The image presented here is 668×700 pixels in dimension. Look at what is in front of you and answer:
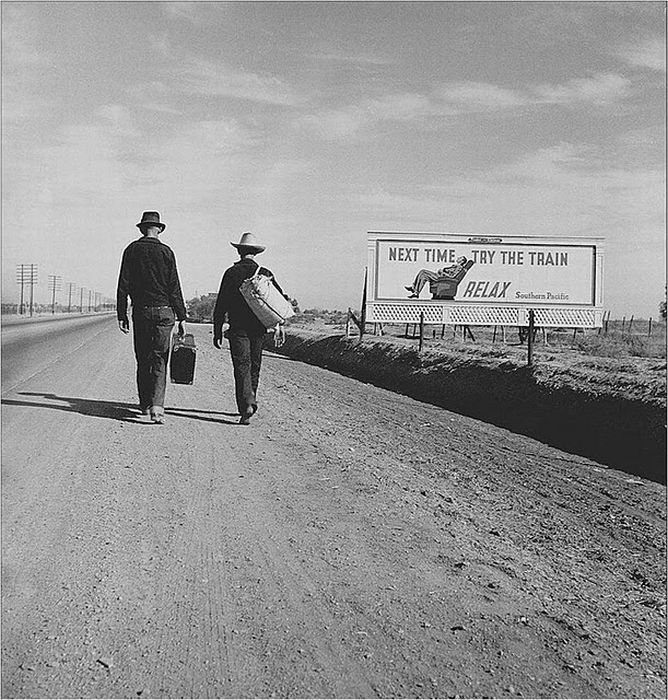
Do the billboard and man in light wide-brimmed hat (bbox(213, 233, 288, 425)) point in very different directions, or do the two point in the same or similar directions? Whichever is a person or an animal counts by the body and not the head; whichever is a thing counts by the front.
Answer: very different directions

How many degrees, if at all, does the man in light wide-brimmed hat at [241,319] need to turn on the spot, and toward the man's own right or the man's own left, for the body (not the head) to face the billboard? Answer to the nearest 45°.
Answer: approximately 90° to the man's own right

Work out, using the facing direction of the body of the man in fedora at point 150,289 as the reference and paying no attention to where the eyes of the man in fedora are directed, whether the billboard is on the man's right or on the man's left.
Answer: on the man's right

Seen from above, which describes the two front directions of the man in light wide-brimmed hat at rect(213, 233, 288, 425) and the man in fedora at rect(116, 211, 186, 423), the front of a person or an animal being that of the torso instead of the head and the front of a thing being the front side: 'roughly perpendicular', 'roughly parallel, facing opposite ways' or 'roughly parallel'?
roughly parallel

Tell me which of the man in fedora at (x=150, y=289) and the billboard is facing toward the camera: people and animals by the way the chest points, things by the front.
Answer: the billboard

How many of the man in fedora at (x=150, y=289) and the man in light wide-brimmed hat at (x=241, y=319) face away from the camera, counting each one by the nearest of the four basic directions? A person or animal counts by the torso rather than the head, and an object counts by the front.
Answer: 2

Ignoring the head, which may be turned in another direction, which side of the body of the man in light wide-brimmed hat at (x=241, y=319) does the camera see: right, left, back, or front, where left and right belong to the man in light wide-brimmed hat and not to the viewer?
back

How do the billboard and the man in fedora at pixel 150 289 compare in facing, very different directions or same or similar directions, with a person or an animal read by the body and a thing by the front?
very different directions

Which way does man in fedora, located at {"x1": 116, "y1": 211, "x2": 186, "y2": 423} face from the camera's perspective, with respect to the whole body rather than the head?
away from the camera

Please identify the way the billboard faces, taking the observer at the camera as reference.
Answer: facing the viewer
